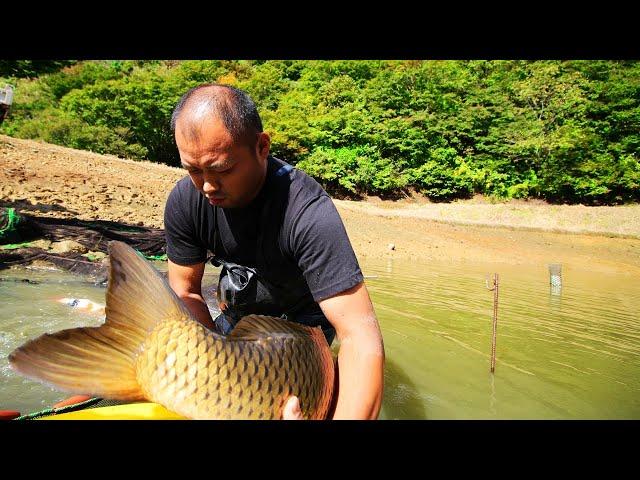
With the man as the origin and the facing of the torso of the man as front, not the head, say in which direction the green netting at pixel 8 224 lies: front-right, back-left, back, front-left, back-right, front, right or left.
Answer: right

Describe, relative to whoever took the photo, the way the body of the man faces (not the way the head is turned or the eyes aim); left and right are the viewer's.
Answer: facing the viewer and to the left of the viewer
